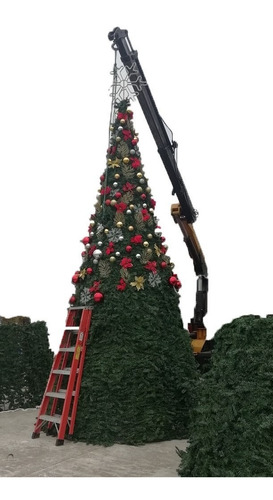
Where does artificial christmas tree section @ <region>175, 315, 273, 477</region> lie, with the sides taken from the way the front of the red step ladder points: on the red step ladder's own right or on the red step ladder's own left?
on the red step ladder's own left

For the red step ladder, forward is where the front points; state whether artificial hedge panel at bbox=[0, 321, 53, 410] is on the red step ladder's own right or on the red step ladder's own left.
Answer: on the red step ladder's own right

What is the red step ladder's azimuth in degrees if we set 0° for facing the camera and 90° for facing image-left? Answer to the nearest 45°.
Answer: approximately 45°
